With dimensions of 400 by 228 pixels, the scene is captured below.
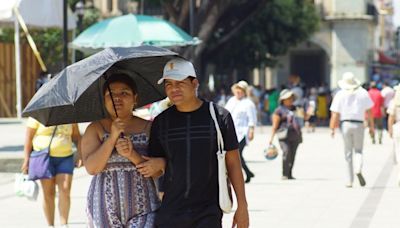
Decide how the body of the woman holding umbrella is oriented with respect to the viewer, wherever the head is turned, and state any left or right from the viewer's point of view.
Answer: facing the viewer

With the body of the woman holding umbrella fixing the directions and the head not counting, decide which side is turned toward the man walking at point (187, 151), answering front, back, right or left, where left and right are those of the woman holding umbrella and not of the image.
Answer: left

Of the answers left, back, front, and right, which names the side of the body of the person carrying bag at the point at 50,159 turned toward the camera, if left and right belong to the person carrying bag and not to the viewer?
front

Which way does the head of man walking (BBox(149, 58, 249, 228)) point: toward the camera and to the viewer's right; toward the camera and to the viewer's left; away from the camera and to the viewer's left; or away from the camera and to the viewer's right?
toward the camera and to the viewer's left

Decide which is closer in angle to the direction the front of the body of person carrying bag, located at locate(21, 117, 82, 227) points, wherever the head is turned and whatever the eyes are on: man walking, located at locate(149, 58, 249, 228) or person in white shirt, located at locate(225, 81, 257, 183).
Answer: the man walking

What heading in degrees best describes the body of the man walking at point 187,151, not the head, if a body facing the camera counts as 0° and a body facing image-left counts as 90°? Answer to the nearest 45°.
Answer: approximately 0°
